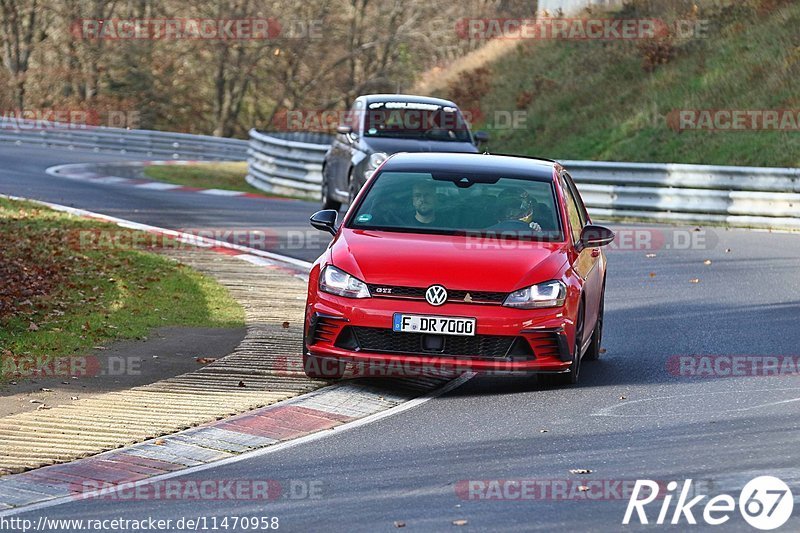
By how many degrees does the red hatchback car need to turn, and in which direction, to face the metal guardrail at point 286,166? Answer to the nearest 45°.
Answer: approximately 180°

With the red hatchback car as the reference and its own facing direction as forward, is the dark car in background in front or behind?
behind

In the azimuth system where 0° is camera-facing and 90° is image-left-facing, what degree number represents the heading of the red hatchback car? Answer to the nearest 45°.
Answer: approximately 0°

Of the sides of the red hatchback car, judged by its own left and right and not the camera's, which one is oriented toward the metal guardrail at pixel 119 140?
back

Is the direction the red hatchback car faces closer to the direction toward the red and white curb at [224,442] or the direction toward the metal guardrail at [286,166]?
the red and white curb

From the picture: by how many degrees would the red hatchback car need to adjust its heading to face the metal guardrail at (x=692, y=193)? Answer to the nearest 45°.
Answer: approximately 180°

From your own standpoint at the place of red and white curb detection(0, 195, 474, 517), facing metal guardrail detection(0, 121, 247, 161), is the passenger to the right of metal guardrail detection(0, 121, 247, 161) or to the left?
right

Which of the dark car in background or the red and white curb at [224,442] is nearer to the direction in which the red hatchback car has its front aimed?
the red and white curb
